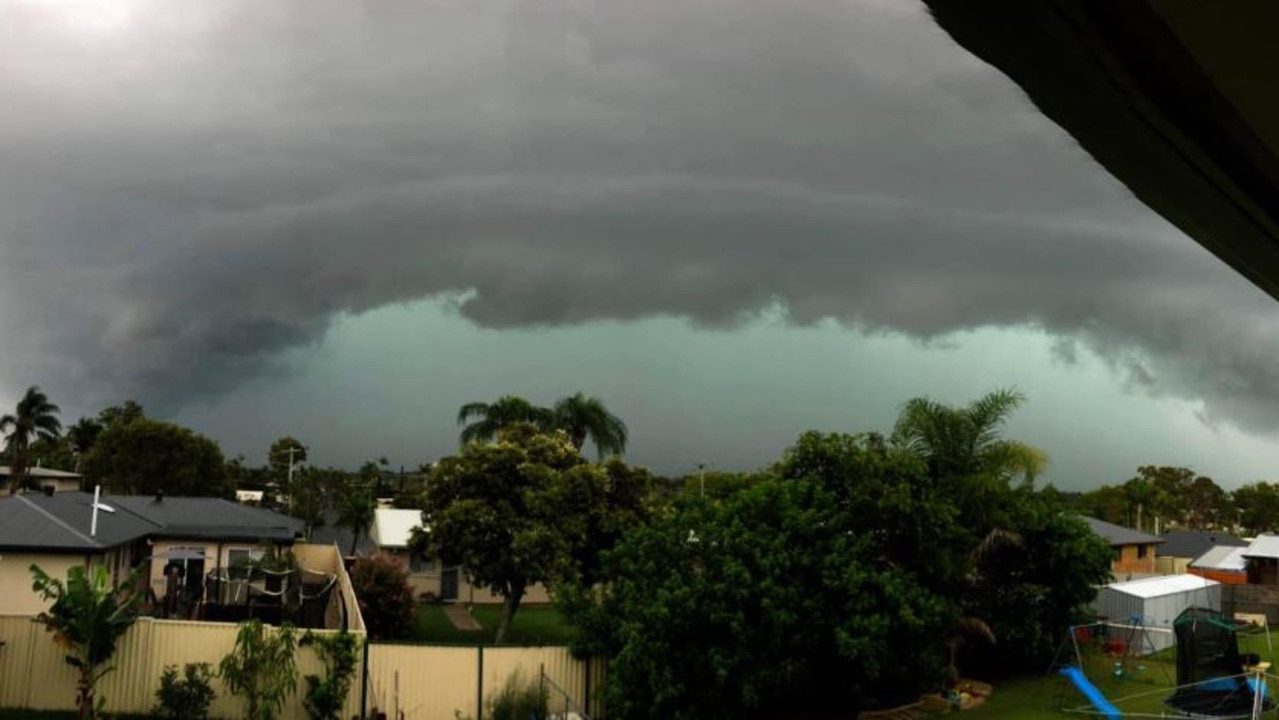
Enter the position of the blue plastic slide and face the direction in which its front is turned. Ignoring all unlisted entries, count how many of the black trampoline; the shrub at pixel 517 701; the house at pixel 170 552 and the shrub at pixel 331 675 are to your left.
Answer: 1

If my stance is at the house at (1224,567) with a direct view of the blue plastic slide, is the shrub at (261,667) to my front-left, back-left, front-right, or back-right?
front-right

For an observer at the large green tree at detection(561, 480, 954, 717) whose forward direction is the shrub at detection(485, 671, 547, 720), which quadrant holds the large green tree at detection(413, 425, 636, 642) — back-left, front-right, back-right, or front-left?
front-right

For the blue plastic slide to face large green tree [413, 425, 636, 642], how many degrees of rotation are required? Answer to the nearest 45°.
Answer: approximately 135° to its right

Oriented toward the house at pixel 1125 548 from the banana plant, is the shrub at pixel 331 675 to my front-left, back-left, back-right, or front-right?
front-right

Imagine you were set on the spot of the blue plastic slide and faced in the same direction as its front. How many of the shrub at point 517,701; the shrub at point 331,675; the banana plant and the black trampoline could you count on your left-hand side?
1

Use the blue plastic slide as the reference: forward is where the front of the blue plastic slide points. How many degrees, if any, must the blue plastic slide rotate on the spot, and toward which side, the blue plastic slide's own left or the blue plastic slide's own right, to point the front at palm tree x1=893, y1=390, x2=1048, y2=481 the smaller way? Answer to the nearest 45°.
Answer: approximately 180°

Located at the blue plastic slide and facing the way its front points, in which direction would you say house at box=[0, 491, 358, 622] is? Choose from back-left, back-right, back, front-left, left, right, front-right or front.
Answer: back-right

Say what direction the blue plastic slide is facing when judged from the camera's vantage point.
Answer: facing the viewer and to the right of the viewer

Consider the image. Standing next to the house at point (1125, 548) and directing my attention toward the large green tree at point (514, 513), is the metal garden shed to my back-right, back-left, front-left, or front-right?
front-left

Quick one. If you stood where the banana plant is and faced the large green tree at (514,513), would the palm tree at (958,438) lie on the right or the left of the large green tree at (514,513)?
right

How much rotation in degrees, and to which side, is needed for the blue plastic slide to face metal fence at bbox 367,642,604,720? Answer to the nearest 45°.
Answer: approximately 90° to its right

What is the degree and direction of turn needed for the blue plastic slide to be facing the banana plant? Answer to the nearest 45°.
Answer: approximately 90° to its right
